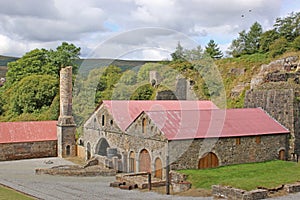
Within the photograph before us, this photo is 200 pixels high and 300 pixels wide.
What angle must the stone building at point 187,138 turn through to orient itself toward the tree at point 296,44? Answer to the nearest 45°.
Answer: approximately 180°

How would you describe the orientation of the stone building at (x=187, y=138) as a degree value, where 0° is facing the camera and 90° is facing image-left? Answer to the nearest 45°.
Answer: approximately 45°

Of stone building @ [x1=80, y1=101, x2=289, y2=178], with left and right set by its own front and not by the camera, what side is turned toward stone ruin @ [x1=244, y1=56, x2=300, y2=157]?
back

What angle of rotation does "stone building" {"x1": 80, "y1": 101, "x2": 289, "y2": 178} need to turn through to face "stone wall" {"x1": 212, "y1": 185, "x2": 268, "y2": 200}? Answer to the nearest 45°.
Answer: approximately 45° to its left

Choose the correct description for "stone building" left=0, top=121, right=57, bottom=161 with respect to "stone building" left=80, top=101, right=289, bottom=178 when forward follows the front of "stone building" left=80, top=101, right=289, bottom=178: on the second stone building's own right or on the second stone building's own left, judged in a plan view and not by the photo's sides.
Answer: on the second stone building's own right

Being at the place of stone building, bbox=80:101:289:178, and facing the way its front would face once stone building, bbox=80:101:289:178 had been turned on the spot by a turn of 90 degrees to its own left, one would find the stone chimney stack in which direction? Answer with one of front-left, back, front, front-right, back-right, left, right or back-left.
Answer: back
